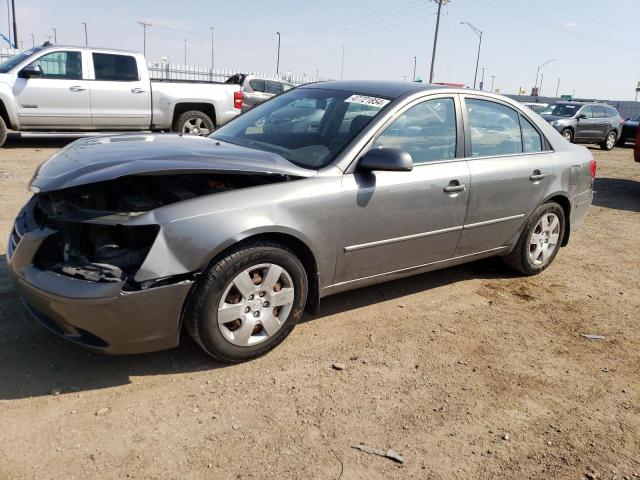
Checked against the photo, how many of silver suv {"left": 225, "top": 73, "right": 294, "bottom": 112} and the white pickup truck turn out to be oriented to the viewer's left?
1

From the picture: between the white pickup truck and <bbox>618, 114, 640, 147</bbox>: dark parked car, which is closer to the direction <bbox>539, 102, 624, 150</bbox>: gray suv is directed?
the white pickup truck

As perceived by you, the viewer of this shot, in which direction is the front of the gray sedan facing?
facing the viewer and to the left of the viewer

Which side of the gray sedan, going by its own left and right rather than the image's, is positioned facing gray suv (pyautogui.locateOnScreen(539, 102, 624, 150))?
back

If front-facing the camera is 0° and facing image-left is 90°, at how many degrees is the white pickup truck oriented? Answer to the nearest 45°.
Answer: approximately 90°

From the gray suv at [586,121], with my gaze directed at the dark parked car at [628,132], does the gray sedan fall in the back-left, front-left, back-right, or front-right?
back-right

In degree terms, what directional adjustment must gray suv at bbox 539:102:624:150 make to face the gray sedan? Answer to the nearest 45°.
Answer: approximately 45° to its left

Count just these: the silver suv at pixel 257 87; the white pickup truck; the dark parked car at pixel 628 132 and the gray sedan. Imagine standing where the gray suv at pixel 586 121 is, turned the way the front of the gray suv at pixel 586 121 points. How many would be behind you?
1

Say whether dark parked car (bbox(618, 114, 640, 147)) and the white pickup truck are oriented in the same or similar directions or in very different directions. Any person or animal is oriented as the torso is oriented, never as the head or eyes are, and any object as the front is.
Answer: same or similar directions

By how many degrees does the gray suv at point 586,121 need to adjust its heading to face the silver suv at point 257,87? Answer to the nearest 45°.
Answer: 0° — it already faces it

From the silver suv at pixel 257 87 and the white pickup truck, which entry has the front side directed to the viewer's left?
the white pickup truck

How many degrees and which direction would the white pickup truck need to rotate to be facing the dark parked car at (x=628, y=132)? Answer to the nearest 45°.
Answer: approximately 180°

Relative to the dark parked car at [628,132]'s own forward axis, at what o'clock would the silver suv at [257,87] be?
The silver suv is roughly at 12 o'clock from the dark parked car.

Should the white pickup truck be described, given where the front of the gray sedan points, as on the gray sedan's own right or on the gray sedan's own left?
on the gray sedan's own right

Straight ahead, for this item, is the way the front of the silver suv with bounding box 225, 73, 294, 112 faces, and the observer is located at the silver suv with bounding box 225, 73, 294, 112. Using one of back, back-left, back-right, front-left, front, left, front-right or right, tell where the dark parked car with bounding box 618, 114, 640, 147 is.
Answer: front-right
